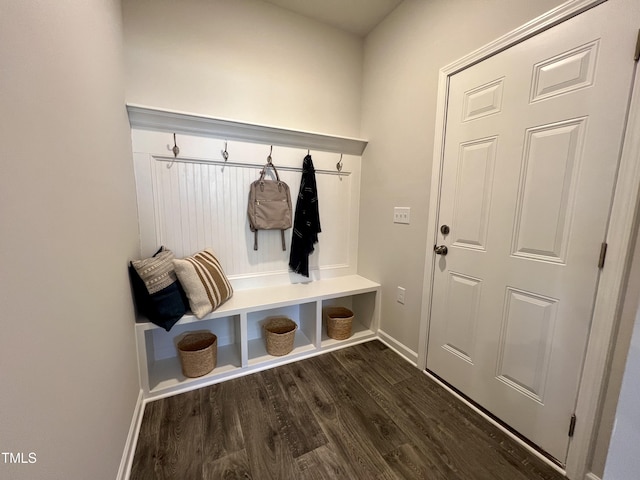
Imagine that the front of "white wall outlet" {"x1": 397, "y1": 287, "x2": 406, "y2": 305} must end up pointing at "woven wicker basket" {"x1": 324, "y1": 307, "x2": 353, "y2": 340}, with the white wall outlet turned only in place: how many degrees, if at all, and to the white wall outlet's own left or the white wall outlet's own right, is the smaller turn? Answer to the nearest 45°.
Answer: approximately 45° to the white wall outlet's own right

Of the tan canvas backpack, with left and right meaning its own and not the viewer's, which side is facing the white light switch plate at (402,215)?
left

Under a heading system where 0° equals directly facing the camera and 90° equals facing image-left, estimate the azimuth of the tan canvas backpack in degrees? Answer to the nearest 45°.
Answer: approximately 0°

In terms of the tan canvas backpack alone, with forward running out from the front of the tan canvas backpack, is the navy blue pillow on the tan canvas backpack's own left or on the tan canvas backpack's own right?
on the tan canvas backpack's own right

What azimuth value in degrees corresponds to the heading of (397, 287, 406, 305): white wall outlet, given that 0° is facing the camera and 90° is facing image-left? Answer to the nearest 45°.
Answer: approximately 45°

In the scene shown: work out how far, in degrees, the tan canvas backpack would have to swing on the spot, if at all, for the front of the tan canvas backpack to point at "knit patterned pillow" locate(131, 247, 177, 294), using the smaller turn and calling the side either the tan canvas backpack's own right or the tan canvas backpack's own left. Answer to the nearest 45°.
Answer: approximately 45° to the tan canvas backpack's own right

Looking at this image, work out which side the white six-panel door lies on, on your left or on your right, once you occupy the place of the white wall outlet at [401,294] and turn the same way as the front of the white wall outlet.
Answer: on your left

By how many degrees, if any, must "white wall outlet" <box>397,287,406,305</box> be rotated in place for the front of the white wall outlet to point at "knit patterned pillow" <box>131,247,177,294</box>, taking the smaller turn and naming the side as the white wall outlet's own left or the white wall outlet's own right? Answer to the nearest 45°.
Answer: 0° — it already faces it

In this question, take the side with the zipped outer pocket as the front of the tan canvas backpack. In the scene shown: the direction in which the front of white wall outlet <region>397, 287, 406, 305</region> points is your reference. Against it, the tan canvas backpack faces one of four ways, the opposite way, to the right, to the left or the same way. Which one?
to the left
